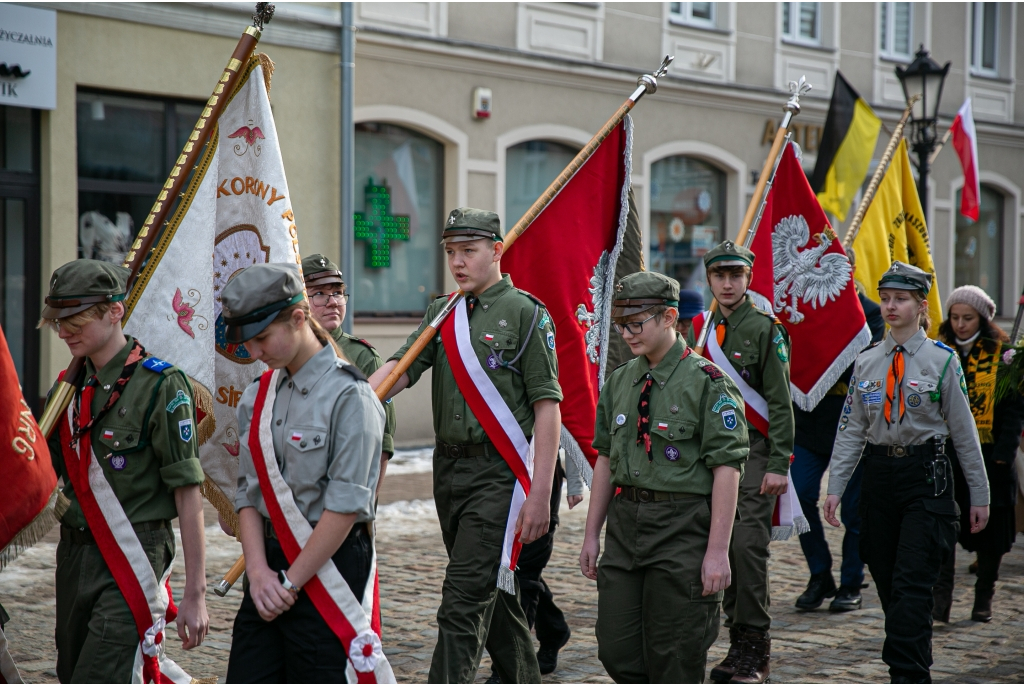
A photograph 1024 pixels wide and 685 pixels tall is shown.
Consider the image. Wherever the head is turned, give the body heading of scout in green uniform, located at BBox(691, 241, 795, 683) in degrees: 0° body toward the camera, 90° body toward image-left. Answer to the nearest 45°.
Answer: approximately 45°

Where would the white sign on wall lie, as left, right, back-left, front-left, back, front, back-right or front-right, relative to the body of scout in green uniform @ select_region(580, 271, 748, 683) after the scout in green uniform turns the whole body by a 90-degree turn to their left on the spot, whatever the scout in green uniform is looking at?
back

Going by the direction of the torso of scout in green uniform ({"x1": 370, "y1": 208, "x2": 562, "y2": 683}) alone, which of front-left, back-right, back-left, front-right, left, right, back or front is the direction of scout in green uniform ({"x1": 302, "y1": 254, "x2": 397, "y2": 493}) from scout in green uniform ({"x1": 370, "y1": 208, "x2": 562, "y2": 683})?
right

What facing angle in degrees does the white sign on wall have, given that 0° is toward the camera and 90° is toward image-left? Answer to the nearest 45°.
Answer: approximately 45°

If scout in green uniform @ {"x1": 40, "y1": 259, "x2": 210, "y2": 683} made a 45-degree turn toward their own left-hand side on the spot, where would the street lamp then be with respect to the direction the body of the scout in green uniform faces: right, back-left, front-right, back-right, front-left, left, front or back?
back-left

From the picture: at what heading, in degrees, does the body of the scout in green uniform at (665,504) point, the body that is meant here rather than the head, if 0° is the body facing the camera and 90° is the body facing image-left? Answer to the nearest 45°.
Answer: approximately 45°

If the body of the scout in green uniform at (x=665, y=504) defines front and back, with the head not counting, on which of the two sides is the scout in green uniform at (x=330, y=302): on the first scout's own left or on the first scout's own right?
on the first scout's own right
